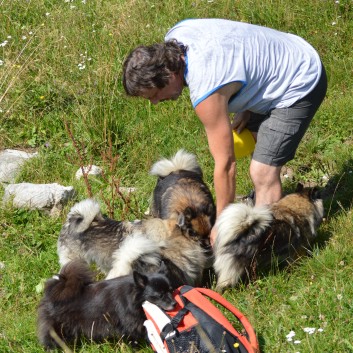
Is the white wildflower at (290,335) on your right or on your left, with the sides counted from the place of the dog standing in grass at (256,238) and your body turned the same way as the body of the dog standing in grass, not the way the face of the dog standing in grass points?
on your right

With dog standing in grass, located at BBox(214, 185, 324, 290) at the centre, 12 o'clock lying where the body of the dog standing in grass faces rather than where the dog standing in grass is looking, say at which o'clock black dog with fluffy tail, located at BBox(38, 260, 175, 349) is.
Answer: The black dog with fluffy tail is roughly at 6 o'clock from the dog standing in grass.

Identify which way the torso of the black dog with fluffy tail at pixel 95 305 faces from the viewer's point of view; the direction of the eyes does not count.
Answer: to the viewer's right

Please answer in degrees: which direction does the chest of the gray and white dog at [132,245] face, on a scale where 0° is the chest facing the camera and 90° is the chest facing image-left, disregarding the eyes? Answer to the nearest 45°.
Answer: approximately 270°

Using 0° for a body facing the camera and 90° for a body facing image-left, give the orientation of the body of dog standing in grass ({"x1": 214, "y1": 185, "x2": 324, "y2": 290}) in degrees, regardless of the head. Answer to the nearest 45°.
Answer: approximately 225°

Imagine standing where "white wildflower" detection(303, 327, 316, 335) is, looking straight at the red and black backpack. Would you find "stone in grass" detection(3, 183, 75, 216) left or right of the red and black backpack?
right
